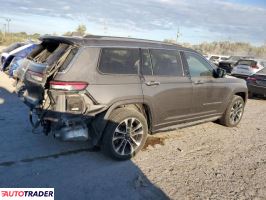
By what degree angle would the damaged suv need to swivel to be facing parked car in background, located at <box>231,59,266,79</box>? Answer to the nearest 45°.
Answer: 0° — it already faces it

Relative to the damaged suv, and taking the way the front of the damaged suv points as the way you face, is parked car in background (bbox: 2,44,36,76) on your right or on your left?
on your left

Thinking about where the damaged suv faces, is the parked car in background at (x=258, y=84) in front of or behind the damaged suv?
in front

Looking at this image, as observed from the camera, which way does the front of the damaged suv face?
facing away from the viewer and to the right of the viewer
